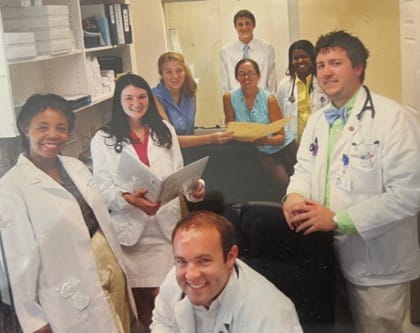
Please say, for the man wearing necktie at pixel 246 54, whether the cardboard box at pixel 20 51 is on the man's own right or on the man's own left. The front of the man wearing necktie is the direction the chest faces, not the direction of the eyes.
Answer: on the man's own right

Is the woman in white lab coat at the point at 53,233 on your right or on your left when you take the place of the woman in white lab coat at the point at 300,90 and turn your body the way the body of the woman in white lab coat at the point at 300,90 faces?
on your right

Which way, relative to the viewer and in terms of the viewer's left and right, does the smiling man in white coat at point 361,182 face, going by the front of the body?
facing the viewer and to the left of the viewer

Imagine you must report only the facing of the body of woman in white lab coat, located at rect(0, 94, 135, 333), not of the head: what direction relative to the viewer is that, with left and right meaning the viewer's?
facing the viewer and to the right of the viewer

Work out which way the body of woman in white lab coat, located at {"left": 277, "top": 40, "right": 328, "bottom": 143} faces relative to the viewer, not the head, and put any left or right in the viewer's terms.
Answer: facing the viewer

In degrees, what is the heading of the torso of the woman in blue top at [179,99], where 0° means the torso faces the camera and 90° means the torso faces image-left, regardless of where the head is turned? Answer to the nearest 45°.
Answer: approximately 315°

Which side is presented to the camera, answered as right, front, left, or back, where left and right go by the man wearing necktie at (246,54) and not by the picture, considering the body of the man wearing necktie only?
front

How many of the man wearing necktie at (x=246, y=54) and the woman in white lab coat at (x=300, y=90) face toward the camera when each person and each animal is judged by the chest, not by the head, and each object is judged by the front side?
2
